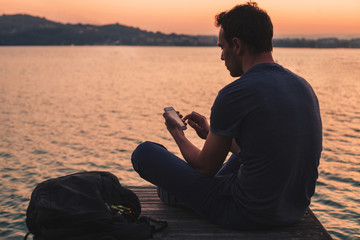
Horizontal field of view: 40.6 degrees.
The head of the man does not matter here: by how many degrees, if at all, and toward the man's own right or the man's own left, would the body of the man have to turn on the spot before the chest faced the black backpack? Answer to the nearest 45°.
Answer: approximately 45° to the man's own left

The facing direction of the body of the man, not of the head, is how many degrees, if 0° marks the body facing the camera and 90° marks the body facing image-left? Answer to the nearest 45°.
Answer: approximately 135°

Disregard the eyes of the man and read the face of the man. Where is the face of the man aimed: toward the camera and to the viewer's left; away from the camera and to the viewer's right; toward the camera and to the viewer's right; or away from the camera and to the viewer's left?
away from the camera and to the viewer's left
